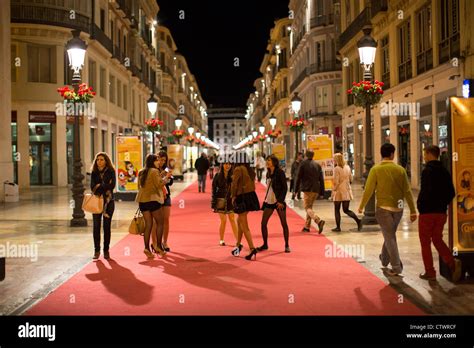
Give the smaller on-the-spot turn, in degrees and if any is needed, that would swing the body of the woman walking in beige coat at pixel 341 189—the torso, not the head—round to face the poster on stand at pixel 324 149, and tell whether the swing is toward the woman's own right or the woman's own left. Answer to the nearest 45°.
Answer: approximately 45° to the woman's own right

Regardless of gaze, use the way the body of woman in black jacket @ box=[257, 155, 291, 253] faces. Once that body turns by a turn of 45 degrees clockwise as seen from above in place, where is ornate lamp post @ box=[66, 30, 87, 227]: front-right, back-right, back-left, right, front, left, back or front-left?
front-right

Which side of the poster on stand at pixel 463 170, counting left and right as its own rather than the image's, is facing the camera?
front

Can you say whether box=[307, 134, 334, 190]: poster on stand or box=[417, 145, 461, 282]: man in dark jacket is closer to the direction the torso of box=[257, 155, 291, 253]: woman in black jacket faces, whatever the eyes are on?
the man in dark jacket

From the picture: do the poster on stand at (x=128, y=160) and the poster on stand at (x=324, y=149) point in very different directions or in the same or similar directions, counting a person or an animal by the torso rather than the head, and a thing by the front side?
same or similar directions

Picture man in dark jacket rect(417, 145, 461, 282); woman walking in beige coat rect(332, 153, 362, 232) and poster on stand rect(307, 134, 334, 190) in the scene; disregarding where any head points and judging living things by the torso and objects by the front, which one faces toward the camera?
the poster on stand

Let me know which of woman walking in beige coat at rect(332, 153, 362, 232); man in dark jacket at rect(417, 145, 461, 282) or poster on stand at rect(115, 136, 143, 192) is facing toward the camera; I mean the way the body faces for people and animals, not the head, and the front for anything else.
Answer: the poster on stand

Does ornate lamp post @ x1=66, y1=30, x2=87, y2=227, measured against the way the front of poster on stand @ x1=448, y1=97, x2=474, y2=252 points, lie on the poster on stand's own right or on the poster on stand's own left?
on the poster on stand's own right

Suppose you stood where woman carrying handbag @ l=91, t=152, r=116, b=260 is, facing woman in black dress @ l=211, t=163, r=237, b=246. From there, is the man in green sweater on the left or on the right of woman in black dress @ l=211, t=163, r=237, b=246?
right
